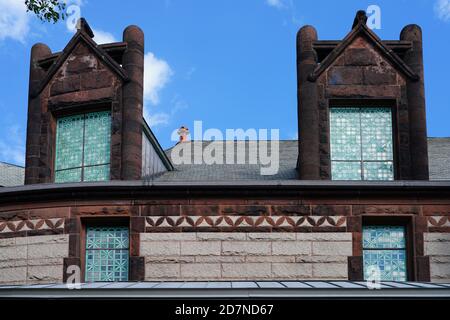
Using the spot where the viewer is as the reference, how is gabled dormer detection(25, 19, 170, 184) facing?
facing the viewer and to the left of the viewer

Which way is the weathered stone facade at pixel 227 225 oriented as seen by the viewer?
toward the camera

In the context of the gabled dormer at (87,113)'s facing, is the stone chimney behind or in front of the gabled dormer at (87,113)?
behind

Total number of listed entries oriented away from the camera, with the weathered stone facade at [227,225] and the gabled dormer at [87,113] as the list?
0

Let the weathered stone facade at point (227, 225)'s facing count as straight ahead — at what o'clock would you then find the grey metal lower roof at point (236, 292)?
The grey metal lower roof is roughly at 12 o'clock from the weathered stone facade.

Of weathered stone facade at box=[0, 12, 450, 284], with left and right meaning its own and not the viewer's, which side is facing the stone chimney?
back
